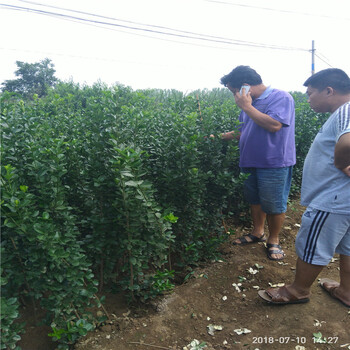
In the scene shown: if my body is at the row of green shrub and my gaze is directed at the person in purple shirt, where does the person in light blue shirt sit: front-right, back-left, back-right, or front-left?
front-right

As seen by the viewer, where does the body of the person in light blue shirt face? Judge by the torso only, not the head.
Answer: to the viewer's left

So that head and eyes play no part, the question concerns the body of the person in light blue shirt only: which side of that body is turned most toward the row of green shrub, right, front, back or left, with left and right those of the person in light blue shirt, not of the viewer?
front

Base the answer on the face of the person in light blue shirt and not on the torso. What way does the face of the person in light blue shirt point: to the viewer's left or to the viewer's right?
to the viewer's left

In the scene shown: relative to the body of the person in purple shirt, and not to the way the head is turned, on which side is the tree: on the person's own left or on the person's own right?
on the person's own right

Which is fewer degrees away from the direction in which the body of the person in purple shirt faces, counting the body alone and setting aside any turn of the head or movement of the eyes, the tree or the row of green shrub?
the row of green shrub

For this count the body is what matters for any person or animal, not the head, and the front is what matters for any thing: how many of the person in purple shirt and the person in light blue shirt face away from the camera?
0

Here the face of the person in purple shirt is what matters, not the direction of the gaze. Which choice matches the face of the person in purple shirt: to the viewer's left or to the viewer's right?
to the viewer's left

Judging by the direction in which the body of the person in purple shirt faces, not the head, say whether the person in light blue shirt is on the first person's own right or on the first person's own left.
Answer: on the first person's own left

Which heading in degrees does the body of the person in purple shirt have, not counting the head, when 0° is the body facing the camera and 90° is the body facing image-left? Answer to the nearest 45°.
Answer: approximately 45°
